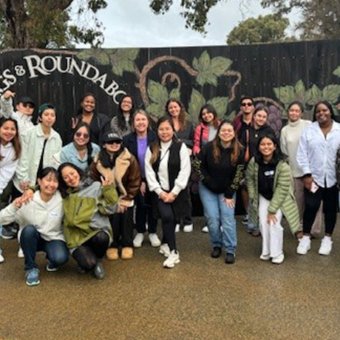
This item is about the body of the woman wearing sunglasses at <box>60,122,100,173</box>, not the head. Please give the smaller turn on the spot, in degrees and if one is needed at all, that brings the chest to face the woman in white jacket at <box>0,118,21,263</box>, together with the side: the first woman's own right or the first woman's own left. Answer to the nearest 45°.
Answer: approximately 90° to the first woman's own right

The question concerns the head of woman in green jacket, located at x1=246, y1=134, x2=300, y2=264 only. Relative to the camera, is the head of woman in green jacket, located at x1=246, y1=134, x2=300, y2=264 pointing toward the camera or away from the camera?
toward the camera

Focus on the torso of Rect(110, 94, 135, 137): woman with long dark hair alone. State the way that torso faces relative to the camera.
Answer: toward the camera

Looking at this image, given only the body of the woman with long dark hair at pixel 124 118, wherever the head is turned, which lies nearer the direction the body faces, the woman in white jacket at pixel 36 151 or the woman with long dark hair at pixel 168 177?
the woman with long dark hair

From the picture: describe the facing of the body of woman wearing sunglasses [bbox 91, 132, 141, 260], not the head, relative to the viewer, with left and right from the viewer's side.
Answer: facing the viewer

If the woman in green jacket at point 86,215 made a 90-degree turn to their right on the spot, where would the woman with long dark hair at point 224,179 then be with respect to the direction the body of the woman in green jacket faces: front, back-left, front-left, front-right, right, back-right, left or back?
back-left

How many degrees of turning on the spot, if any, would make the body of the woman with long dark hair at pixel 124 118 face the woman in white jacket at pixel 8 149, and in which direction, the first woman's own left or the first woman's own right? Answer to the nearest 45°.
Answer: approximately 45° to the first woman's own right

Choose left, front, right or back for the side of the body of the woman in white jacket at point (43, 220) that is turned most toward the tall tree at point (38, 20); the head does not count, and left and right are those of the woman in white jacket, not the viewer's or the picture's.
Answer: back

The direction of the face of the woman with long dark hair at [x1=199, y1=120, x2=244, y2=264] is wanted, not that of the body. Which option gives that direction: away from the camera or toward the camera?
toward the camera

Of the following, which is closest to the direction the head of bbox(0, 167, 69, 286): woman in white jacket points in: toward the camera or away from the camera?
toward the camera

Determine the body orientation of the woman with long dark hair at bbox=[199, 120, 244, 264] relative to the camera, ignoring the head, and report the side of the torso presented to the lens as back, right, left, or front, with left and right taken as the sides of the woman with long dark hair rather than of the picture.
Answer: front

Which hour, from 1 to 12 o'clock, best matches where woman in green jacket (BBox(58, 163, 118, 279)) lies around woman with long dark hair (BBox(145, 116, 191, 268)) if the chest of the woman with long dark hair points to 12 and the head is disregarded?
The woman in green jacket is roughly at 2 o'clock from the woman with long dark hair.

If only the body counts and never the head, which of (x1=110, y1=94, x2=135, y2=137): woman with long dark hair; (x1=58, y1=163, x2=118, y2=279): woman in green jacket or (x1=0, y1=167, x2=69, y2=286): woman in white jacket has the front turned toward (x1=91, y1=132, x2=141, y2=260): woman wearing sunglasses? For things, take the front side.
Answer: the woman with long dark hair

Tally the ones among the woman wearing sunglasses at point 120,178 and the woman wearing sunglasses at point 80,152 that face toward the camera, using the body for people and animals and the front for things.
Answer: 2

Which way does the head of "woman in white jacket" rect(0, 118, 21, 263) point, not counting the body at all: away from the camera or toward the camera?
toward the camera

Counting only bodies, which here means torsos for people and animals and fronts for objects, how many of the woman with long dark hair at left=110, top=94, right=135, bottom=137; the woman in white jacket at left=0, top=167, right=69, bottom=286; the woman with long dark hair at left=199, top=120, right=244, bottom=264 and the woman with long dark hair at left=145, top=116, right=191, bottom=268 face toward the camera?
4

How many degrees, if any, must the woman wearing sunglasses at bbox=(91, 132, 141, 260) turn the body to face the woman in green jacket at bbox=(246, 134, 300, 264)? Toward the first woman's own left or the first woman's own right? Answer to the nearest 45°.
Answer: approximately 90° to the first woman's own left

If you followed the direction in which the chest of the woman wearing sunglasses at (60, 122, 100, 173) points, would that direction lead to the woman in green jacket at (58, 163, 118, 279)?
yes

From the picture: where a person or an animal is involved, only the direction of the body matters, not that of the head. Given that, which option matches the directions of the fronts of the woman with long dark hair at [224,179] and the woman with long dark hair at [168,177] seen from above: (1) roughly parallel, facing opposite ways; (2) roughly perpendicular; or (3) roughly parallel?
roughly parallel

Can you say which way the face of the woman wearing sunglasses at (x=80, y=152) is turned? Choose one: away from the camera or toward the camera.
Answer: toward the camera

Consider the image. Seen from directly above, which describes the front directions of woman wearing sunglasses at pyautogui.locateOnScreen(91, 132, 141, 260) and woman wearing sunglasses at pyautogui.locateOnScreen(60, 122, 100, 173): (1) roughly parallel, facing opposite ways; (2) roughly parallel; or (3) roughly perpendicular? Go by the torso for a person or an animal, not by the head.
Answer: roughly parallel
